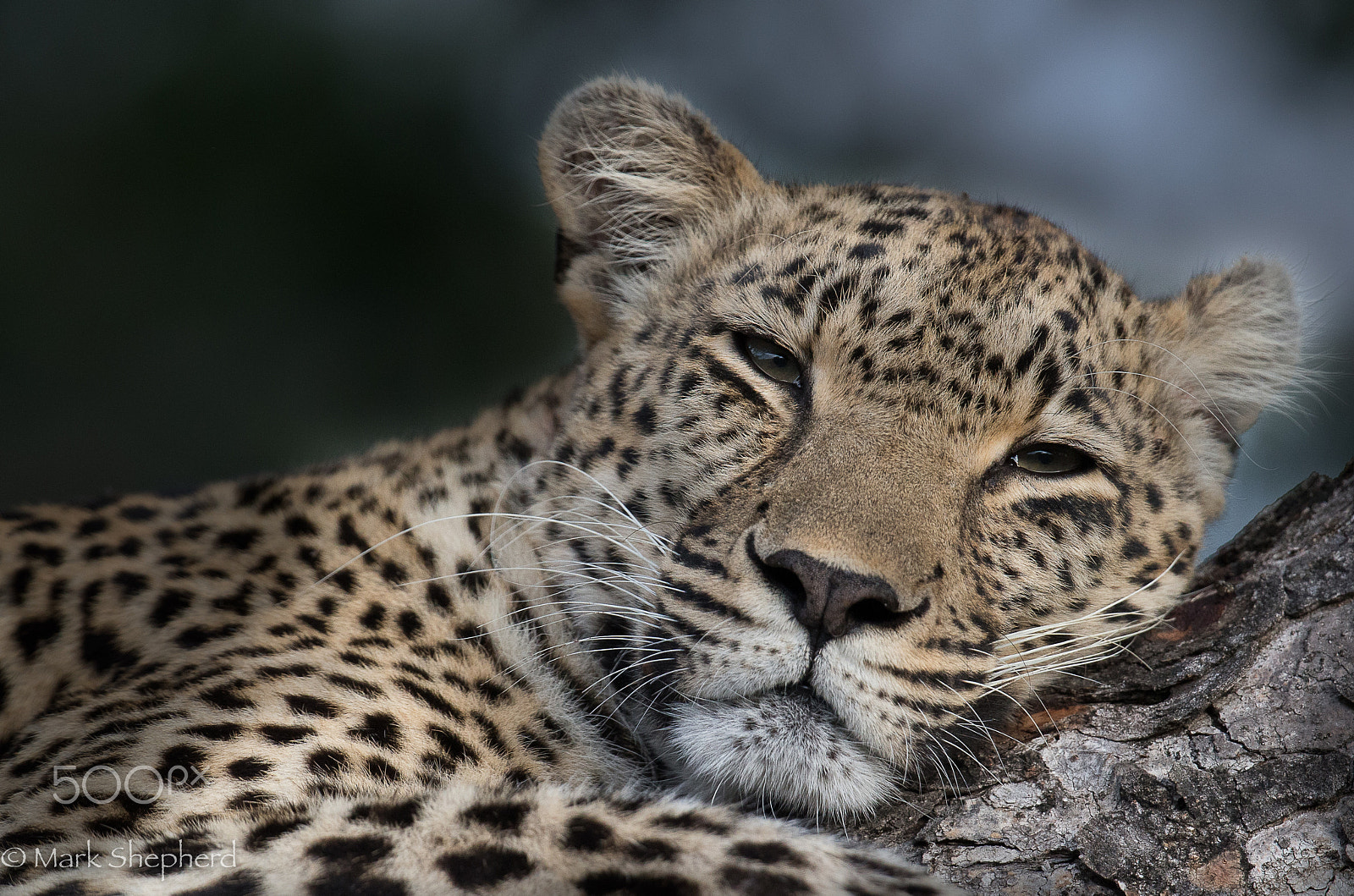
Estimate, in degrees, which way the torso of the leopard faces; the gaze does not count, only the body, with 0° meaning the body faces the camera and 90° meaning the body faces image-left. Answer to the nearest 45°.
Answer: approximately 315°
